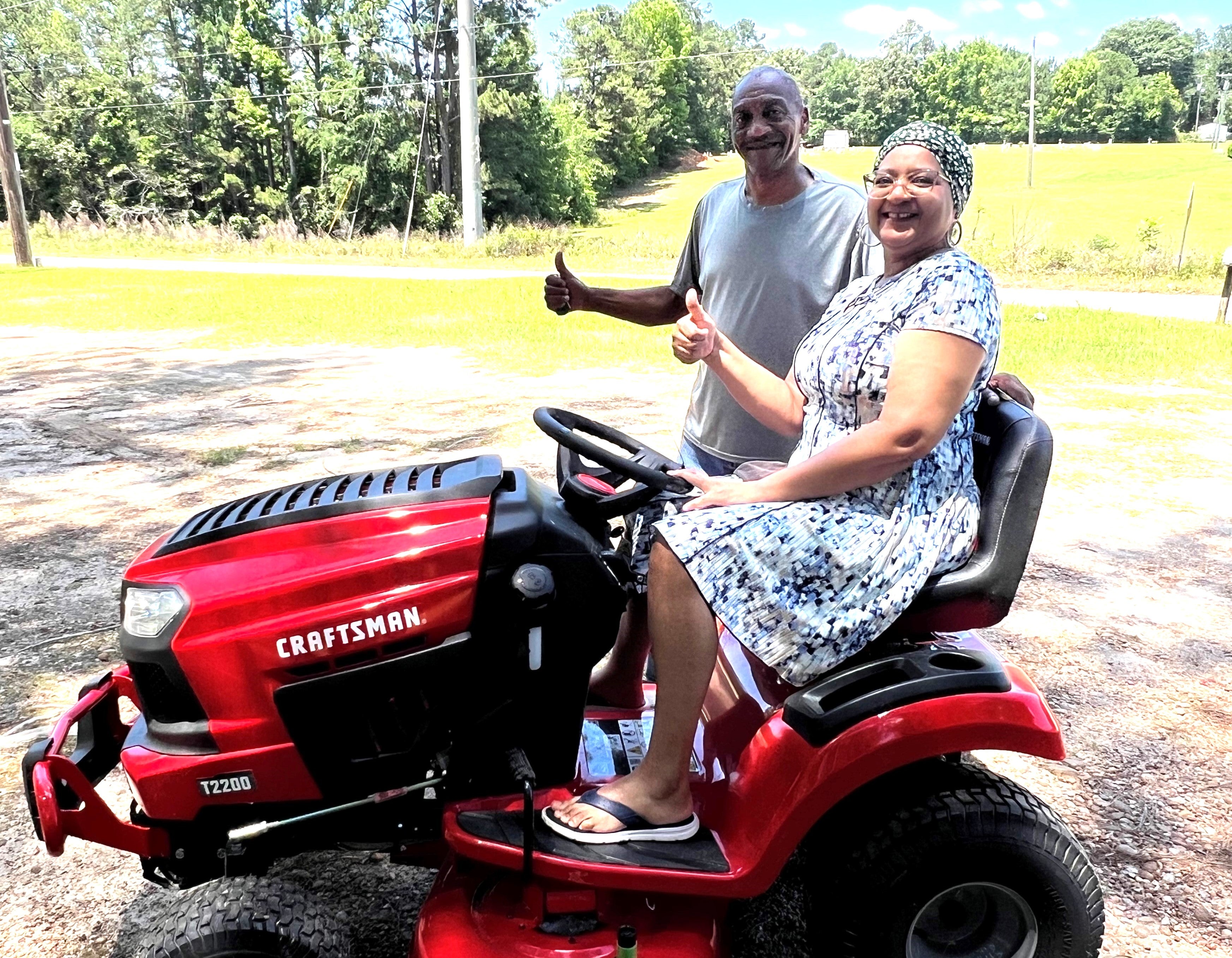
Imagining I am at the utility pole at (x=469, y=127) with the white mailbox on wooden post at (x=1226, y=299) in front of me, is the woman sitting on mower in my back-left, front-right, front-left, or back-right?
front-right

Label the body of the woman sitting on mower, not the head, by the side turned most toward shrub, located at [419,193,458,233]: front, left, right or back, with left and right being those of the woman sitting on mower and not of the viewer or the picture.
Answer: right

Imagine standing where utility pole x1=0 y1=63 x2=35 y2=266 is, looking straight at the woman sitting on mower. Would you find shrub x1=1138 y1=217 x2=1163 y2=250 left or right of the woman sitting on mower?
left

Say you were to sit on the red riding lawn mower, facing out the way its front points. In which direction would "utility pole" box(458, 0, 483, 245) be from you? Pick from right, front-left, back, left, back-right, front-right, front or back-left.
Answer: right

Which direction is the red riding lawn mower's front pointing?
to the viewer's left

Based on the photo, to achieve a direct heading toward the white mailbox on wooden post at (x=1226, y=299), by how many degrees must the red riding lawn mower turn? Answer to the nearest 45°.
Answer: approximately 135° to its right

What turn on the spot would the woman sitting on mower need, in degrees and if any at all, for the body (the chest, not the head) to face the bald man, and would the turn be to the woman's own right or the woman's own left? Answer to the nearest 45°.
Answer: approximately 90° to the woman's own right

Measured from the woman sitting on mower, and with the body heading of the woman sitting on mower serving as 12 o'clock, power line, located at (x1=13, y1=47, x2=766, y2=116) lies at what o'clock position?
The power line is roughly at 2 o'clock from the woman sitting on mower.

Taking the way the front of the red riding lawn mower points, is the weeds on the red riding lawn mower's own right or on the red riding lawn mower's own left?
on the red riding lawn mower's own right

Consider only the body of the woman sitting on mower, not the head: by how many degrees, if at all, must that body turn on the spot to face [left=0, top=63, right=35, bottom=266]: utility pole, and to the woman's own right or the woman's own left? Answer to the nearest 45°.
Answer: approximately 45° to the woman's own right
